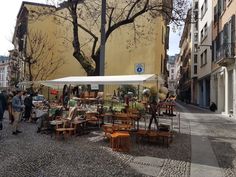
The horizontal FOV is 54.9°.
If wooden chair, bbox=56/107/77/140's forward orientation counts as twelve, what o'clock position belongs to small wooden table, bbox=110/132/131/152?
small wooden table, bbox=110/132/131/152 is roughly at 8 o'clock from wooden chair, bbox=56/107/77/140.

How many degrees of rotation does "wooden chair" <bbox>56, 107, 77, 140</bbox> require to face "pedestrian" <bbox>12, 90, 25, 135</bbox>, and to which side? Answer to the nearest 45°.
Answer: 0° — it already faces them

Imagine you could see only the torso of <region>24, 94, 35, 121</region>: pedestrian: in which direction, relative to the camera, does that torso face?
to the viewer's right

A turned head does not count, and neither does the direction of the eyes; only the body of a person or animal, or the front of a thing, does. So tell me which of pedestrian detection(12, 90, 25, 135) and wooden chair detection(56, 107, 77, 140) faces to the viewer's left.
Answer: the wooden chair

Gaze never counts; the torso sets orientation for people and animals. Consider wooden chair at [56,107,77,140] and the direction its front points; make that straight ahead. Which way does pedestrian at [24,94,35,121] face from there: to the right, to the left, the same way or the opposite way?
the opposite way

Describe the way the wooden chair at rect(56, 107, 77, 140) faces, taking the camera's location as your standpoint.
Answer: facing to the left of the viewer
